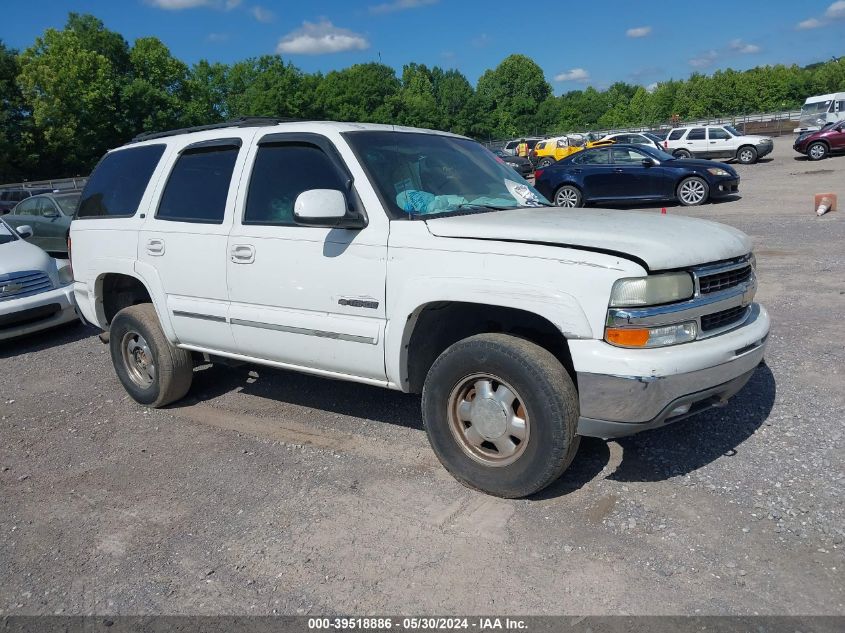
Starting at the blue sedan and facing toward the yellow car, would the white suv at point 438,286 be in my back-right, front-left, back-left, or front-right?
back-left

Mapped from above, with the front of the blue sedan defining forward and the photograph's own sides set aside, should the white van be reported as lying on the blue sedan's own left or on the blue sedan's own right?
on the blue sedan's own left

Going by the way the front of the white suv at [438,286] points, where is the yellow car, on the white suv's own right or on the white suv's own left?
on the white suv's own left

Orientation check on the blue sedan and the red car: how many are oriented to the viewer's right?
1

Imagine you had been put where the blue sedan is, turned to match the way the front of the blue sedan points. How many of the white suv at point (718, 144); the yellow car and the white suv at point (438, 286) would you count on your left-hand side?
2

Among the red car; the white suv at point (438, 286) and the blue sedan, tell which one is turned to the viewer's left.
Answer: the red car

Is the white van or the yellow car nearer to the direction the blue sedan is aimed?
the white van

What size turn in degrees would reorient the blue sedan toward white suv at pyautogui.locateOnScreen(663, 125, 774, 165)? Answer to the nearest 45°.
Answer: approximately 90° to its left

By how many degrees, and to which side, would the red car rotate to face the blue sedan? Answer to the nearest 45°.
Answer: approximately 90° to its left

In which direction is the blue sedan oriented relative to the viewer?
to the viewer's right

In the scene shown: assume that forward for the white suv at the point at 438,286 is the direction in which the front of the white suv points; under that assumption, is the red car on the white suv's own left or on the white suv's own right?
on the white suv's own left

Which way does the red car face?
to the viewer's left

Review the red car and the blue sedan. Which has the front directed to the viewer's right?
the blue sedan

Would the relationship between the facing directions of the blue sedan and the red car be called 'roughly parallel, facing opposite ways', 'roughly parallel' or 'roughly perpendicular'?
roughly parallel, facing opposite ways

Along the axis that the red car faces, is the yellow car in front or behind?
in front

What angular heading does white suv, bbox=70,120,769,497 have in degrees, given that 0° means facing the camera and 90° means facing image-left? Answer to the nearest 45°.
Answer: approximately 315°

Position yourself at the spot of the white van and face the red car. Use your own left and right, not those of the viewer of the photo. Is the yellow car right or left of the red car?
right
